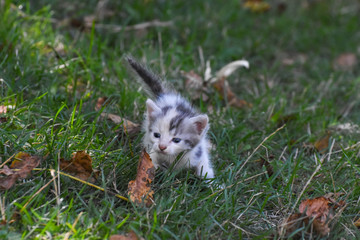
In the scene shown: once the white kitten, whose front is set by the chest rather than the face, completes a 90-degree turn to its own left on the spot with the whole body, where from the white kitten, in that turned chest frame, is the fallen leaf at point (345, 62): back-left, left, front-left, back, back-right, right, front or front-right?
front-left

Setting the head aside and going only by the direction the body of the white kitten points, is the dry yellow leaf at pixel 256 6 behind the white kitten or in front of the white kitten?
behind

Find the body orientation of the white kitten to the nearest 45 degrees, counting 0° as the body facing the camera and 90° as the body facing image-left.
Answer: approximately 0°

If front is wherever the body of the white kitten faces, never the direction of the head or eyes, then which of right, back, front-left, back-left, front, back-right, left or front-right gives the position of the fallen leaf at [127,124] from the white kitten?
back-right

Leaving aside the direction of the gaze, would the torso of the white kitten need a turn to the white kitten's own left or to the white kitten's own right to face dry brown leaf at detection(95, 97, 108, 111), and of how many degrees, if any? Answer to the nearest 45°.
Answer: approximately 135° to the white kitten's own right

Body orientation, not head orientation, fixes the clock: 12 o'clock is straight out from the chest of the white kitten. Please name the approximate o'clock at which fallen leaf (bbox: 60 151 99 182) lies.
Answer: The fallen leaf is roughly at 2 o'clock from the white kitten.

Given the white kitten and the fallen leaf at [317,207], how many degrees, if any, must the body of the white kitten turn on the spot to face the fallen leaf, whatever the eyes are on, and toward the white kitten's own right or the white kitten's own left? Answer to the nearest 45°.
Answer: approximately 45° to the white kitten's own left

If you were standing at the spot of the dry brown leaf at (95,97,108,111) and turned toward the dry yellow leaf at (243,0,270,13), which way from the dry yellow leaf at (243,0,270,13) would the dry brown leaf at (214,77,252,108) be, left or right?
right

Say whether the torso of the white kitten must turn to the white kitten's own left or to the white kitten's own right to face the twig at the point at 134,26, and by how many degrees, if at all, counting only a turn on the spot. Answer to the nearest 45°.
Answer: approximately 180°

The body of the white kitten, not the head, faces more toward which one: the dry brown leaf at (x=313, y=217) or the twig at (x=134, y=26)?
the dry brown leaf
